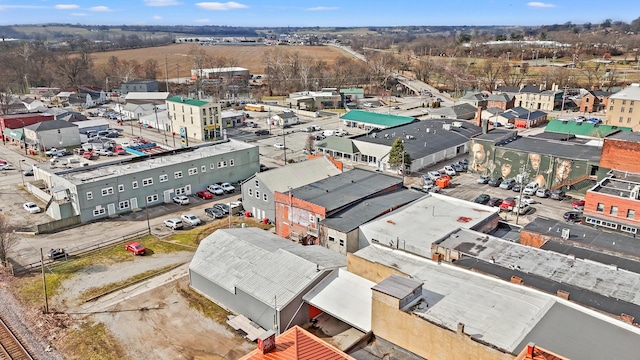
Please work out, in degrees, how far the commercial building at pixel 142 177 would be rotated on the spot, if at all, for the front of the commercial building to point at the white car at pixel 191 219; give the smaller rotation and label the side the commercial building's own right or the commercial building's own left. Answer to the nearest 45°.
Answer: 0° — it already faces it

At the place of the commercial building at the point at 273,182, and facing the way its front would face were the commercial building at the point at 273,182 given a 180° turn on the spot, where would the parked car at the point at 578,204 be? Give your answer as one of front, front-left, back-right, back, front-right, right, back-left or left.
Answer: front-right

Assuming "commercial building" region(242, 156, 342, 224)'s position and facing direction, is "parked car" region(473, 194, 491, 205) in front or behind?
behind

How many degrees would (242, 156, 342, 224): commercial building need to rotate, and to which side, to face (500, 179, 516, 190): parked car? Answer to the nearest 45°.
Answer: approximately 135° to its left

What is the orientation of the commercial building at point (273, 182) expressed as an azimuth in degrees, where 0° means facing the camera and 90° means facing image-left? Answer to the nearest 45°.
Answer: approximately 45°
